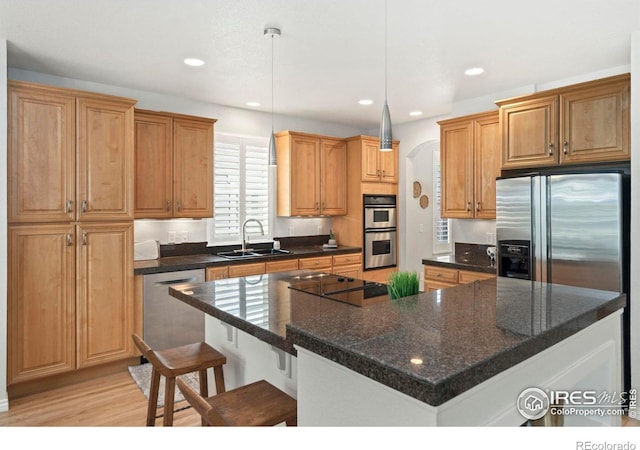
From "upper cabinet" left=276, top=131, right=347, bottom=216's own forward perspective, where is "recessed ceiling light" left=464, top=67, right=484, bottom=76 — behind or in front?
in front

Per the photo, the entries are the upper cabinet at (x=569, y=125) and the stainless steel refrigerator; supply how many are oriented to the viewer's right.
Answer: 0

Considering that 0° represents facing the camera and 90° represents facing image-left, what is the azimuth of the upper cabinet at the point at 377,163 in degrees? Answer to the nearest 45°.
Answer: approximately 315°

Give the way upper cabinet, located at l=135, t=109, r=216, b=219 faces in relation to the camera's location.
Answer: facing the viewer and to the right of the viewer

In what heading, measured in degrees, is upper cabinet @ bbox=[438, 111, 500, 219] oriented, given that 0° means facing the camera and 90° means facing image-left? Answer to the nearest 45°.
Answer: approximately 45°

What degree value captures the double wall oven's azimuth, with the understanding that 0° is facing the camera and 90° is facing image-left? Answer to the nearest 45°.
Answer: approximately 315°

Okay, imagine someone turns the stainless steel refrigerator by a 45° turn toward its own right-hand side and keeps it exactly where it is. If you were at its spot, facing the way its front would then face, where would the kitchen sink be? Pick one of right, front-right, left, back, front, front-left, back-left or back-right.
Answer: front

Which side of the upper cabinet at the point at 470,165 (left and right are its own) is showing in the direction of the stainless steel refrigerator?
left

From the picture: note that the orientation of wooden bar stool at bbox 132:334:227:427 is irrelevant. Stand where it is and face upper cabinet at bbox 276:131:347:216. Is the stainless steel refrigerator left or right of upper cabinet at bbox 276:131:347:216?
right

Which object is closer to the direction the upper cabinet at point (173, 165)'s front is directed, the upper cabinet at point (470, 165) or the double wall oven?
the upper cabinet
